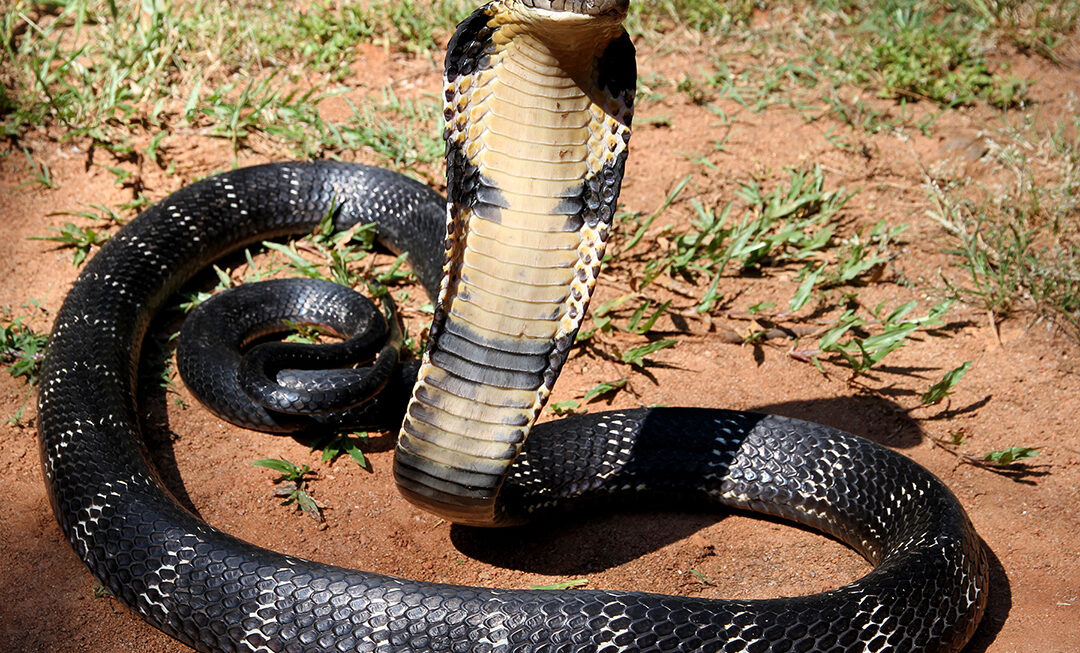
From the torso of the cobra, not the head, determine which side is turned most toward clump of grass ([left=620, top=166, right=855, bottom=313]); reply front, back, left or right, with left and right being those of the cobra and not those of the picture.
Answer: back

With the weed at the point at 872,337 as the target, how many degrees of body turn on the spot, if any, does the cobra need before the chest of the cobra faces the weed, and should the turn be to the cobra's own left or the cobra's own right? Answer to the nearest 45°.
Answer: approximately 135° to the cobra's own left

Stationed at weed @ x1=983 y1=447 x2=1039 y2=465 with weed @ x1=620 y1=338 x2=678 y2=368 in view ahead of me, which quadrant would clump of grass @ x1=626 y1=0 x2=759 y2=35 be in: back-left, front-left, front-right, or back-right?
front-right

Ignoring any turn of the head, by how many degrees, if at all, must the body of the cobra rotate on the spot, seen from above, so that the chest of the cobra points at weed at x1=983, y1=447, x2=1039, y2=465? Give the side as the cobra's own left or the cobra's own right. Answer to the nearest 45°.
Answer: approximately 135° to the cobra's own left

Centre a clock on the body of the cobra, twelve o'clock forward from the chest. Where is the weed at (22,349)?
The weed is roughly at 4 o'clock from the cobra.

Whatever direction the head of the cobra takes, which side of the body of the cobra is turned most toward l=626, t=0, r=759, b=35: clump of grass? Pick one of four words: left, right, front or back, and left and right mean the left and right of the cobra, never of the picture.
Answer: back

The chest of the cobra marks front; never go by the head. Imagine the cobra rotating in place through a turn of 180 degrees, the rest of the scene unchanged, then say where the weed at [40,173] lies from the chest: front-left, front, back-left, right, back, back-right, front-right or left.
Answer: front-left

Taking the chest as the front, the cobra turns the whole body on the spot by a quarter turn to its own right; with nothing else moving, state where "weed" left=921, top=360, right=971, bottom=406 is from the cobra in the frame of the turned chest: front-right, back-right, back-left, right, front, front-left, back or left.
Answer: back-right

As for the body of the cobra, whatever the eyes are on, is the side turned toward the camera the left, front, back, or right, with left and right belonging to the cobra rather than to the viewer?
front

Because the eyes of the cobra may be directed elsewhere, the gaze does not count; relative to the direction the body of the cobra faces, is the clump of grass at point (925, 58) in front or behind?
behind
